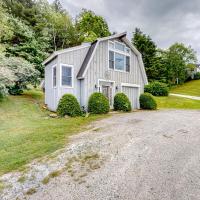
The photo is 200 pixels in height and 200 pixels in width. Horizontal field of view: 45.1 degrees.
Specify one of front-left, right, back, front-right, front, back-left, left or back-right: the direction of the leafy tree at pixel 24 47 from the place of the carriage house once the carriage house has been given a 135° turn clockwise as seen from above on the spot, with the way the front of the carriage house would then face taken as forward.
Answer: front-right

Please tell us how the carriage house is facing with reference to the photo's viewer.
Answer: facing the viewer and to the right of the viewer

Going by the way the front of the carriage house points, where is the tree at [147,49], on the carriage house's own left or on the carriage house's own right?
on the carriage house's own left

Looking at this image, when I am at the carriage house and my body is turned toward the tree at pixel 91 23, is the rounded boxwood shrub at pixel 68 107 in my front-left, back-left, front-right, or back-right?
back-left

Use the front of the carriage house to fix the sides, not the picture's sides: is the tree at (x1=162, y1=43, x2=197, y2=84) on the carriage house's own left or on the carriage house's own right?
on the carriage house's own left

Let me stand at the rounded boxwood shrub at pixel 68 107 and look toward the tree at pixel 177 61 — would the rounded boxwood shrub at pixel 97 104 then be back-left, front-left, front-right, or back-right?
front-right

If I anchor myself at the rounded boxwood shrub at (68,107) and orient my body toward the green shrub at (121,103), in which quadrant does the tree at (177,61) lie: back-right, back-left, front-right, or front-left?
front-left
